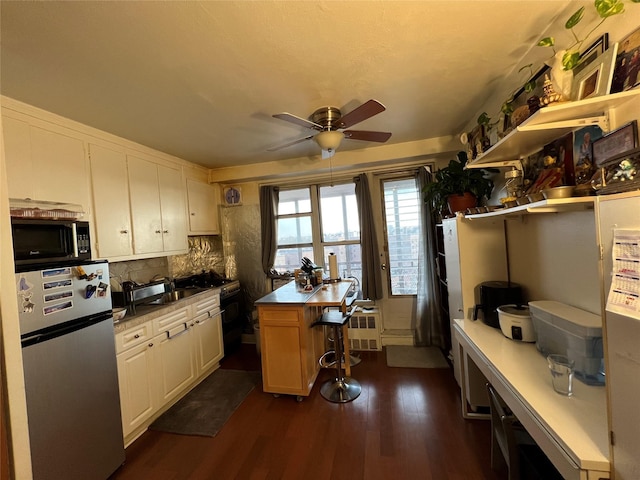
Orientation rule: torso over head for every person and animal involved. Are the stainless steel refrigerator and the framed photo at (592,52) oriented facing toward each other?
yes

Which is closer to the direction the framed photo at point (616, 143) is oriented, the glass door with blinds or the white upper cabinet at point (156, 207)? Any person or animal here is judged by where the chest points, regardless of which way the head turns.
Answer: the white upper cabinet

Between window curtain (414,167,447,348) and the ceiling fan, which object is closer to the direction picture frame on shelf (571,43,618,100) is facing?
the ceiling fan

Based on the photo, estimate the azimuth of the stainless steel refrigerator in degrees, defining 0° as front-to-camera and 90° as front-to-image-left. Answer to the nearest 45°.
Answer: approximately 315°

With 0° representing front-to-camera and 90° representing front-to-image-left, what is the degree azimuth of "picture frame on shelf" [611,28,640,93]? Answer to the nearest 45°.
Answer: approximately 45°

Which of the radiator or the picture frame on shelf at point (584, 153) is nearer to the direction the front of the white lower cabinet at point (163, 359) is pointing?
the picture frame on shelf

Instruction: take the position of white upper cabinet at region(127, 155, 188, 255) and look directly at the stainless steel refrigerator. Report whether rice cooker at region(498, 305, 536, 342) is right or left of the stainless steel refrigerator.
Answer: left

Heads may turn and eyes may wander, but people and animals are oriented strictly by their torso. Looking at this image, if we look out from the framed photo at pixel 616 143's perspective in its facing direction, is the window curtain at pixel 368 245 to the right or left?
on its right

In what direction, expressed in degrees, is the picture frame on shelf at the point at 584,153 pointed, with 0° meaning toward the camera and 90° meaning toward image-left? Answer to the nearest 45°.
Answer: approximately 45°

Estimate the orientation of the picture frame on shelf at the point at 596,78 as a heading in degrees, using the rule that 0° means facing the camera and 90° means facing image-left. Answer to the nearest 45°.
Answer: approximately 45°

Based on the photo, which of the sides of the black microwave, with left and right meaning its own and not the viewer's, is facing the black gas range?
left

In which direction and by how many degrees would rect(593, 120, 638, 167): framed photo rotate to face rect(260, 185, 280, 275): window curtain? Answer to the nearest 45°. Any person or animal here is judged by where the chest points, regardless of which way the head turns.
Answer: approximately 45° to its right

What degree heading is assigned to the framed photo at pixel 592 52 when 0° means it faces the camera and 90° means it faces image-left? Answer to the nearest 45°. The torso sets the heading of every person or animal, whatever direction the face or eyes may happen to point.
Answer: approximately 45°
